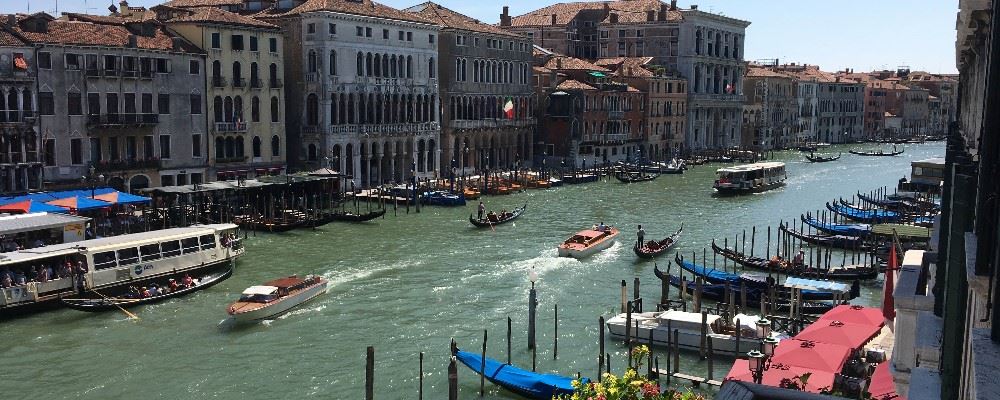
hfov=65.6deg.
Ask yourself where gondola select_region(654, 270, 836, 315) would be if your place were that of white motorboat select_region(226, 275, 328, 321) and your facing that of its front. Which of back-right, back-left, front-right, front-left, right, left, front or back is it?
back-left

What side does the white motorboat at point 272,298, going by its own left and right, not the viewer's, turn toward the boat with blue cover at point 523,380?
left

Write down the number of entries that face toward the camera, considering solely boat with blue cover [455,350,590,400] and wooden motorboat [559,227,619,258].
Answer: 0

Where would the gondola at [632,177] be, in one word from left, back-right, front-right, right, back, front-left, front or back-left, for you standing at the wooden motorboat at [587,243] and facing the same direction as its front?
front-left

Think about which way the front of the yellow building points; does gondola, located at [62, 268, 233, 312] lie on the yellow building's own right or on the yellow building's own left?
on the yellow building's own right

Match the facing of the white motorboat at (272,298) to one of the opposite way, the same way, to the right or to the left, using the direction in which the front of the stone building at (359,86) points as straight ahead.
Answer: to the right

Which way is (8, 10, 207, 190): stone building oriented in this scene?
toward the camera

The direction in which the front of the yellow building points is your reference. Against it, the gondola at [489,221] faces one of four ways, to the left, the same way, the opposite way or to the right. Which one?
to the left

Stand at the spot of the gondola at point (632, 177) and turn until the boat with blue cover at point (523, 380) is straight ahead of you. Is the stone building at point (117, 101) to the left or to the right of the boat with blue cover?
right

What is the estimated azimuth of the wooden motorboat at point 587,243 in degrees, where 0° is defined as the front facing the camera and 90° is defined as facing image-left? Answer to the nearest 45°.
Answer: approximately 225°

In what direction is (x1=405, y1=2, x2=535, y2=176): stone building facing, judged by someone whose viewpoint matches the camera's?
facing the viewer and to the right of the viewer

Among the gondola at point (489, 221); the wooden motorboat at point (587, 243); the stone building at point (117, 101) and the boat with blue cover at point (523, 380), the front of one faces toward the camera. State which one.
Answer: the stone building

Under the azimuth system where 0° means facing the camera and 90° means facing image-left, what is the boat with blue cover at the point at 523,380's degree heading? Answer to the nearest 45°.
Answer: approximately 135°

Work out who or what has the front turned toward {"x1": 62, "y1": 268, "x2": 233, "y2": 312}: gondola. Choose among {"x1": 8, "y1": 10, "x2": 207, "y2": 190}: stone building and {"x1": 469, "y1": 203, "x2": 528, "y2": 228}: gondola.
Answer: the stone building

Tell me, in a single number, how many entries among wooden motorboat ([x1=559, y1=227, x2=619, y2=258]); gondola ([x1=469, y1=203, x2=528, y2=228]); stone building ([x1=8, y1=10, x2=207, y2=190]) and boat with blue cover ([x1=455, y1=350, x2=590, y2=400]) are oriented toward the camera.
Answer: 1

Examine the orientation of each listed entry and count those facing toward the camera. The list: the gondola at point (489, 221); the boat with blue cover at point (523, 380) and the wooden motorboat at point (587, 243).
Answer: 0
